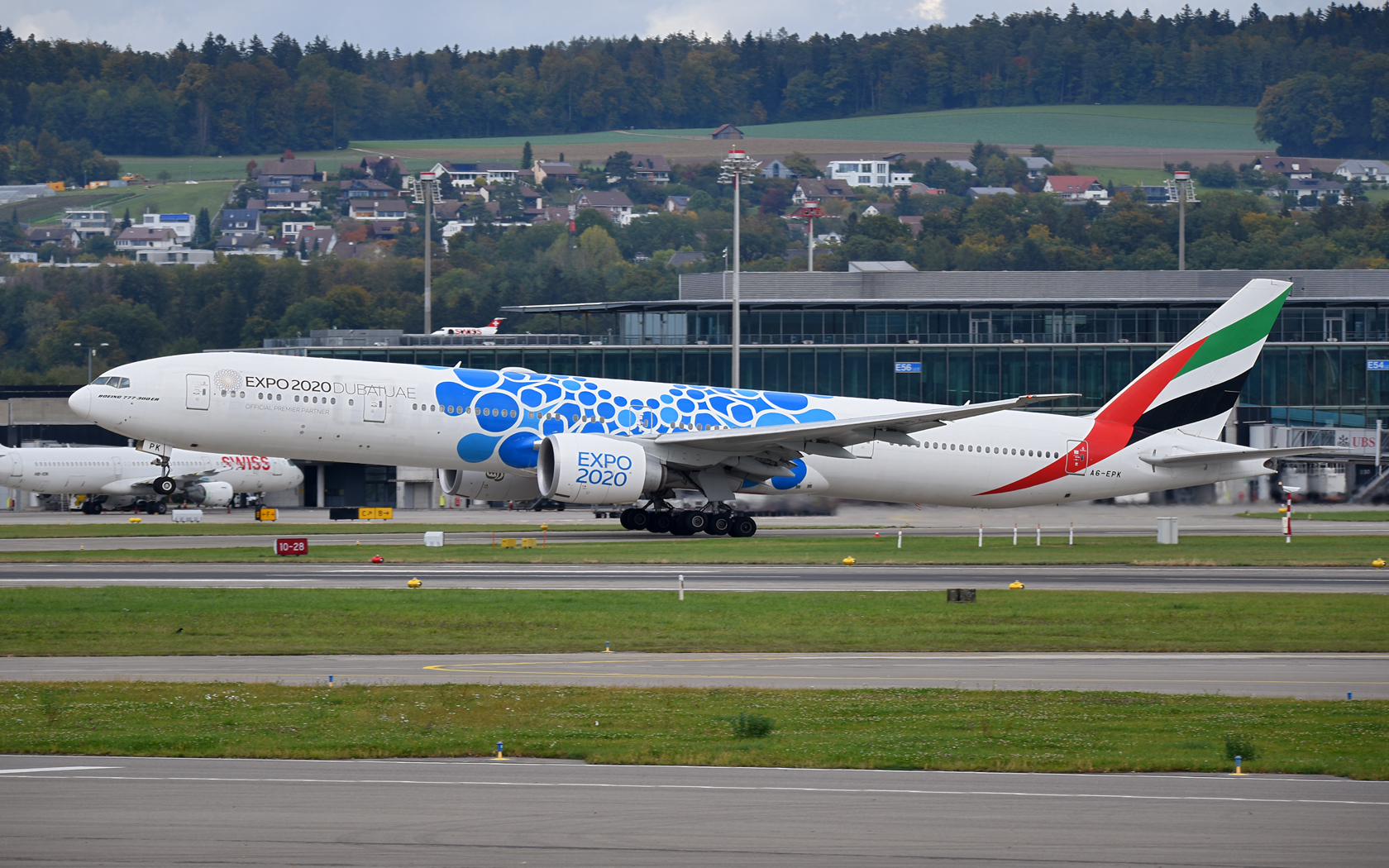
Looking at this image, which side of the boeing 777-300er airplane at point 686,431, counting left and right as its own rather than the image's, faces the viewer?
left
